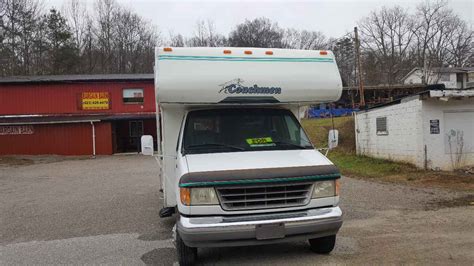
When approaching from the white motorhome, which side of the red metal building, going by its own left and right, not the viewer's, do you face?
front

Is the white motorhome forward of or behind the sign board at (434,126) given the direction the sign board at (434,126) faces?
forward

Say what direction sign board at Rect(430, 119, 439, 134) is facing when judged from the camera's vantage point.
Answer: facing the viewer

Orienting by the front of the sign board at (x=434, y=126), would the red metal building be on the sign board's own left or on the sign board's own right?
on the sign board's own right

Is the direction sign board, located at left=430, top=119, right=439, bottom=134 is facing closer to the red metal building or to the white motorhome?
the white motorhome

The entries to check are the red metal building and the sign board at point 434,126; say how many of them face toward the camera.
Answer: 2

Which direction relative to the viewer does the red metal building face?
toward the camera

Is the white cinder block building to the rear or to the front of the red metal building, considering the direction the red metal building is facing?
to the front
